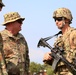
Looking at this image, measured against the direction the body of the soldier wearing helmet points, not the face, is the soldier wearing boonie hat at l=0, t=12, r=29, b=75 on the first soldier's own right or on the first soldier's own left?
on the first soldier's own right

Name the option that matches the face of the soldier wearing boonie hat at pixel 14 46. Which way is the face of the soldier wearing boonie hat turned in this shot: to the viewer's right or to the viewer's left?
to the viewer's right

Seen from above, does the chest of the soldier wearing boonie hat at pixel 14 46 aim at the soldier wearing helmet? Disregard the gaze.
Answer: yes

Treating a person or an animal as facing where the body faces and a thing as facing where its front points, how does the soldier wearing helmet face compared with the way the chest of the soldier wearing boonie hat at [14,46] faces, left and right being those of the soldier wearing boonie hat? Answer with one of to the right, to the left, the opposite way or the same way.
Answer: to the right

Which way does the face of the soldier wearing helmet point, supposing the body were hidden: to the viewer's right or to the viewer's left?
to the viewer's left

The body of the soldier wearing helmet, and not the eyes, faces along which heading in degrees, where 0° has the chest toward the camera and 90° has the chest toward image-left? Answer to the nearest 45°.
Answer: approximately 45°
